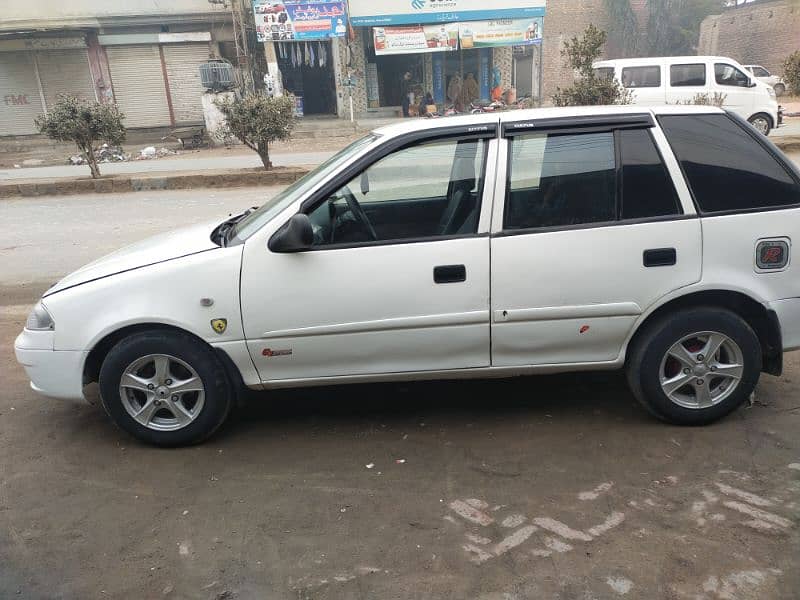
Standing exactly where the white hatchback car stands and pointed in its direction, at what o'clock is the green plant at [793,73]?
The green plant is roughly at 4 o'clock from the white hatchback car.

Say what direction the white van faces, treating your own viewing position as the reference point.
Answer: facing to the right of the viewer

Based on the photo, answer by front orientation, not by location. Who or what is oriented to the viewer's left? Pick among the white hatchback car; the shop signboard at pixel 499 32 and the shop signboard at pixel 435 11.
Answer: the white hatchback car

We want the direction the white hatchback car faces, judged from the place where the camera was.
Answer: facing to the left of the viewer

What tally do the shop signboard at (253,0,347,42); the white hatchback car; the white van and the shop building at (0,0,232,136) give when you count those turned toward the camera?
2

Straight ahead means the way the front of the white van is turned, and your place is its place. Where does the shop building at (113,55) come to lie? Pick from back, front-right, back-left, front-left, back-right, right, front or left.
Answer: back

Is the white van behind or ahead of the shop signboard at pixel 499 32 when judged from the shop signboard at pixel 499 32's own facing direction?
ahead

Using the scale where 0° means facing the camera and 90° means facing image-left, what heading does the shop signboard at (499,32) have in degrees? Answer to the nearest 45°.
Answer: approximately 0°

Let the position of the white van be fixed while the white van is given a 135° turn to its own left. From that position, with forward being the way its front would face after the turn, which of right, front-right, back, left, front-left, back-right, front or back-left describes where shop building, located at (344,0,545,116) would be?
front

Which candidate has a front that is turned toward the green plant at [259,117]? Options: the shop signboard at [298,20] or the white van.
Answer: the shop signboard

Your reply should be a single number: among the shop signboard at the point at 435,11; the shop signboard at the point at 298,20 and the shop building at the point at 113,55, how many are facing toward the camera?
3

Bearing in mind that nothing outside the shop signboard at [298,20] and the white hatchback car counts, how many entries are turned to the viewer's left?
1

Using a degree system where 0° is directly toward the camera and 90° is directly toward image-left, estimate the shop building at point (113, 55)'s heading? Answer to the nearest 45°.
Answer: approximately 0°
